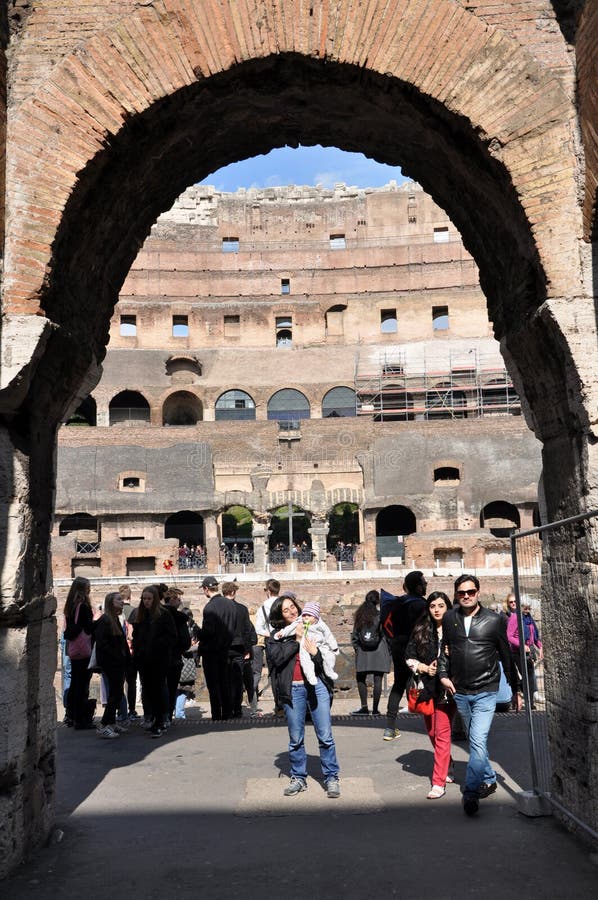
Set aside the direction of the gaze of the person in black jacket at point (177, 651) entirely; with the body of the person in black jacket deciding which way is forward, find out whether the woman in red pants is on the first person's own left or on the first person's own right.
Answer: on the first person's own left

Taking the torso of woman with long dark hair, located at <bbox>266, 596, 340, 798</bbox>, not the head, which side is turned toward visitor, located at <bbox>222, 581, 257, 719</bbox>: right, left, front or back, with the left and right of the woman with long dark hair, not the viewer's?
back

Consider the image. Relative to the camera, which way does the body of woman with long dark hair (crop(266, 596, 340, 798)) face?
toward the camera

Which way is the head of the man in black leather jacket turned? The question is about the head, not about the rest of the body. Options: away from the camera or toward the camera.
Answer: toward the camera

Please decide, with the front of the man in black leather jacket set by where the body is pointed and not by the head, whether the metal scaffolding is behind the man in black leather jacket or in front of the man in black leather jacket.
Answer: behind

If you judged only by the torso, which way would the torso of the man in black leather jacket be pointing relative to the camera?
toward the camera

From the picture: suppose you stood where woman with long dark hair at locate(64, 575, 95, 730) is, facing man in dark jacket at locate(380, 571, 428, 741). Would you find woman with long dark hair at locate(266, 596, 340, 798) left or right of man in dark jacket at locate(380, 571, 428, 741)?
right

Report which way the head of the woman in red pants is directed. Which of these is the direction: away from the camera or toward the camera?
toward the camera

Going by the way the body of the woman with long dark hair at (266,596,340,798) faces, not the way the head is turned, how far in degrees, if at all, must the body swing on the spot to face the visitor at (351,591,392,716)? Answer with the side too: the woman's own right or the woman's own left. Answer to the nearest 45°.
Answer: approximately 180°

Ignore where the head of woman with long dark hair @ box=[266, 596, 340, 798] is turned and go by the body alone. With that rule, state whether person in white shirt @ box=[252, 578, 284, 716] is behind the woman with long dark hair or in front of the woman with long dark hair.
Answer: behind

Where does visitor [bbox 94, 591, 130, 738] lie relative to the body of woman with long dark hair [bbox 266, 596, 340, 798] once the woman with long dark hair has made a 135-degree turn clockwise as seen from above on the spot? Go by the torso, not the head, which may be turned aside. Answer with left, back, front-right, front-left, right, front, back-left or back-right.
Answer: front
